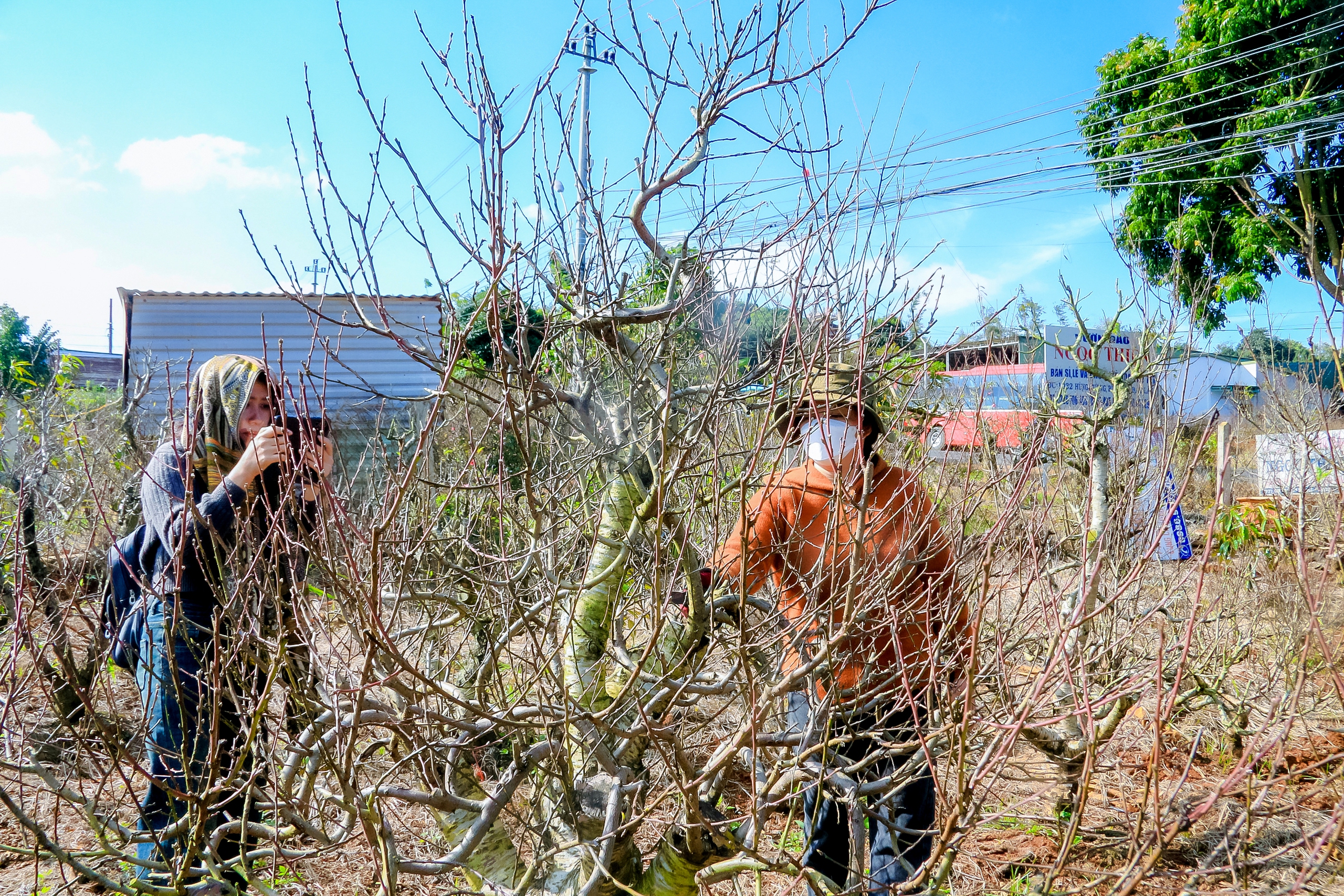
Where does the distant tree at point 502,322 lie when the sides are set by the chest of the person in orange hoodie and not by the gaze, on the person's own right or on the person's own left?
on the person's own right

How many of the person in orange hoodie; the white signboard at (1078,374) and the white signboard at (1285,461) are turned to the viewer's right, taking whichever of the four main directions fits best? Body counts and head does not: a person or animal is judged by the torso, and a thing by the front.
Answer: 0

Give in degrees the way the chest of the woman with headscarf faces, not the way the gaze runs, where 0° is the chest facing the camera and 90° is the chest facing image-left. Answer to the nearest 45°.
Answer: approximately 270°

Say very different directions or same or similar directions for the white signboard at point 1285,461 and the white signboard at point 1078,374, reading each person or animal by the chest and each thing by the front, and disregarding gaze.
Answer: same or similar directions

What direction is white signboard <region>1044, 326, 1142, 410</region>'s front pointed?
toward the camera

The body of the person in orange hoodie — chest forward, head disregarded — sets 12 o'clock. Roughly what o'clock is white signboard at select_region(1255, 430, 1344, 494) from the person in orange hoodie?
The white signboard is roughly at 7 o'clock from the person in orange hoodie.

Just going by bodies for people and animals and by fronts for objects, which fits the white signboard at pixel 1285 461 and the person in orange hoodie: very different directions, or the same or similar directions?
same or similar directions

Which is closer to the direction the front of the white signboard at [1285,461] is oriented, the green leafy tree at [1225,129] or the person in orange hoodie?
the person in orange hoodie

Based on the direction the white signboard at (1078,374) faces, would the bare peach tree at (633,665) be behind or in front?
in front

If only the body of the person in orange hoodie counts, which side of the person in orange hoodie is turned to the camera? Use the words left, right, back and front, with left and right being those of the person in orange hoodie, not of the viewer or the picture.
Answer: front

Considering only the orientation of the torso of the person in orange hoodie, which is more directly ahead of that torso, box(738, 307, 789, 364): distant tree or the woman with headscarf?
the woman with headscarf
